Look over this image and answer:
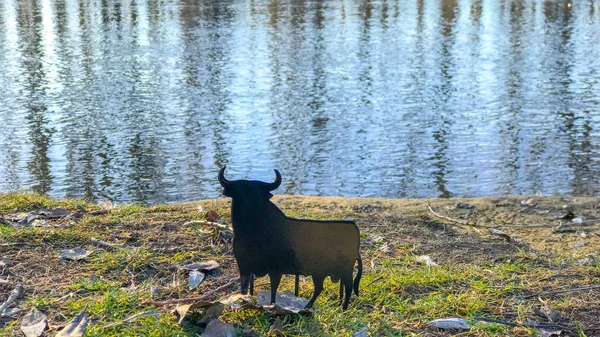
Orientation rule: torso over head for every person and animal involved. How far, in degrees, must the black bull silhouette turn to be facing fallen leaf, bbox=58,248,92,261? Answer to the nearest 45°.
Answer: approximately 45° to its right

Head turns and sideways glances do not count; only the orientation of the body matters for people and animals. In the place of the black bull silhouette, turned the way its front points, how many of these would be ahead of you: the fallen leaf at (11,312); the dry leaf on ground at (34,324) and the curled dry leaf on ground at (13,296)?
3

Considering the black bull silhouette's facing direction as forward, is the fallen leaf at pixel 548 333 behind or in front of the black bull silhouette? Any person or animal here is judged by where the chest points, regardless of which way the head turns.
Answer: behind

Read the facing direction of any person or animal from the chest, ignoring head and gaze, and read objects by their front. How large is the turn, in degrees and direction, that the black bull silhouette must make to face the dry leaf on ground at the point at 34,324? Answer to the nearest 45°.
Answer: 0° — it already faces it

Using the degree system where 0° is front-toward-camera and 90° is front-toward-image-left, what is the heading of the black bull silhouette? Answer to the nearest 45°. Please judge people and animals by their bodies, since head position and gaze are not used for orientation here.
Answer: approximately 90°

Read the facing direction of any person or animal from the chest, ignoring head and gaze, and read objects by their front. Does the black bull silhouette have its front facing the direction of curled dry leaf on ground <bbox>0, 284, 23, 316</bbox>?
yes

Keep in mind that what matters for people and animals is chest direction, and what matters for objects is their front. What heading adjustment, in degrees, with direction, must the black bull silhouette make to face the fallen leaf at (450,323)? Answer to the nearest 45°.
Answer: approximately 180°

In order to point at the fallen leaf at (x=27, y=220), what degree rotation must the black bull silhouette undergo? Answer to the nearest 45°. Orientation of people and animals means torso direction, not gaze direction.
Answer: approximately 45° to its right

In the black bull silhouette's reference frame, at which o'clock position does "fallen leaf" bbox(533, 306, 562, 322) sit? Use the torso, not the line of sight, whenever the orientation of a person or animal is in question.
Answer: The fallen leaf is roughly at 6 o'clock from the black bull silhouette.
